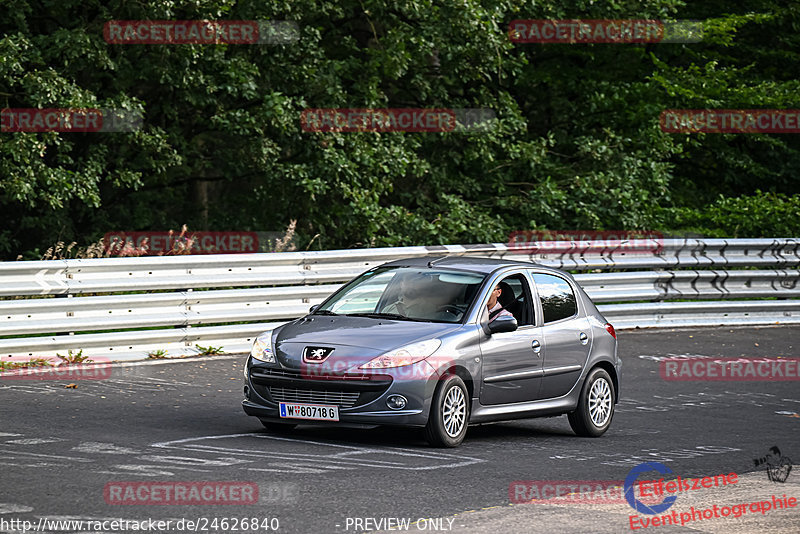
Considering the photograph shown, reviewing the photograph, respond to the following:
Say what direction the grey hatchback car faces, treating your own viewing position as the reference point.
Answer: facing the viewer and to the left of the viewer
